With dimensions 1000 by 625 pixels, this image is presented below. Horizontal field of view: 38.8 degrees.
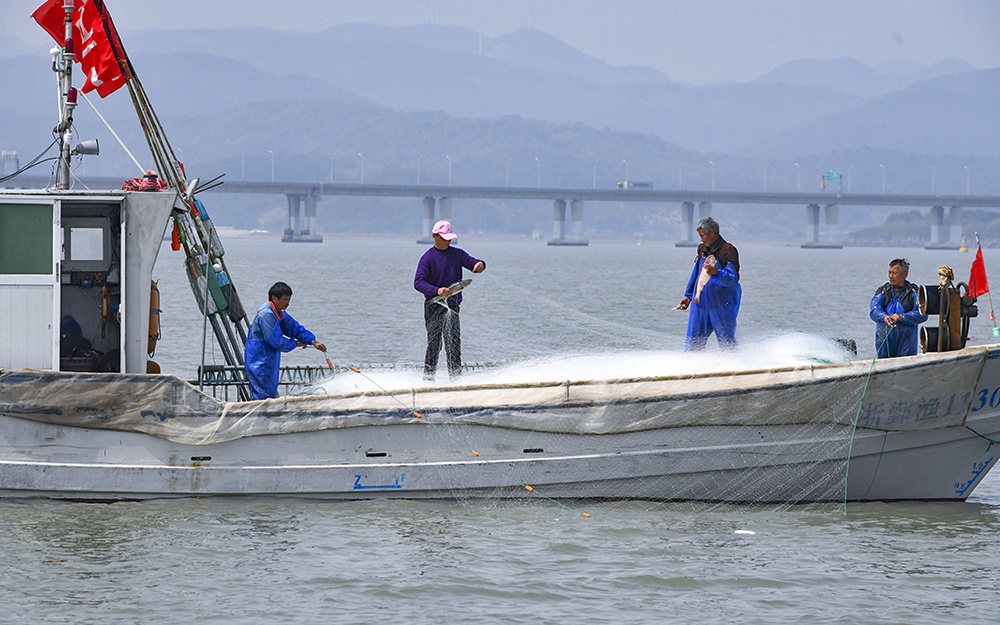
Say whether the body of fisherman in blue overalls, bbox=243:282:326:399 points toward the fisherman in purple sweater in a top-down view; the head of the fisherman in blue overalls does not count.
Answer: yes

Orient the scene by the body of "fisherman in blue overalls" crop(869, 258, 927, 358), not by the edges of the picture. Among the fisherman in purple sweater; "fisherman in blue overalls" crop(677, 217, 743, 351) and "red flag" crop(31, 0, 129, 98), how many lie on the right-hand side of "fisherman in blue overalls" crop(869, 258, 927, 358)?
3

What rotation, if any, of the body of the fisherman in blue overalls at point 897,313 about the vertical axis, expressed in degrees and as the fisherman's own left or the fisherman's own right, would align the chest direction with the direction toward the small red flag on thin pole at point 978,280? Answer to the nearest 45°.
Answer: approximately 90° to the fisherman's own left

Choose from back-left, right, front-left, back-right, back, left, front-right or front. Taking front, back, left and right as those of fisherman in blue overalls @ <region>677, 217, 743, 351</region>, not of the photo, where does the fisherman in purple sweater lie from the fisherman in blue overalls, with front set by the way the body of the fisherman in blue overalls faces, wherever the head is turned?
front-right

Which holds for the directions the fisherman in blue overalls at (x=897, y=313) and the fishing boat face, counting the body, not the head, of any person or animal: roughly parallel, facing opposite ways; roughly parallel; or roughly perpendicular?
roughly perpendicular

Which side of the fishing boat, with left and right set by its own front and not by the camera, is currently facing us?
right

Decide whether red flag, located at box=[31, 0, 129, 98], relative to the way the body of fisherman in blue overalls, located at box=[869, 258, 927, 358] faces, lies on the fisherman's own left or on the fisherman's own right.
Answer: on the fisherman's own right

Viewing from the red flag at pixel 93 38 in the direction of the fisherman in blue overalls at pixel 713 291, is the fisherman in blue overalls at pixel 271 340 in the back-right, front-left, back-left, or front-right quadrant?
front-right

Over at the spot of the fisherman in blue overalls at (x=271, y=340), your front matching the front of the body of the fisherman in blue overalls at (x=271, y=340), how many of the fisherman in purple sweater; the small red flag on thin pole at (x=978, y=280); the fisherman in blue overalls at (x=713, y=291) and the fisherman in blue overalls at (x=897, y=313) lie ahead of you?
4

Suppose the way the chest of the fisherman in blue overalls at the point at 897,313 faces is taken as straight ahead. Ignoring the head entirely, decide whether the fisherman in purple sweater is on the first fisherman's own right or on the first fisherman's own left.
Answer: on the first fisherman's own right

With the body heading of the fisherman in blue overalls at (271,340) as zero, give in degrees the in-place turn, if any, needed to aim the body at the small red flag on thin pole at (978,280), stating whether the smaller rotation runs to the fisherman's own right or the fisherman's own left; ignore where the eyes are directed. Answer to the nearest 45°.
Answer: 0° — they already face it

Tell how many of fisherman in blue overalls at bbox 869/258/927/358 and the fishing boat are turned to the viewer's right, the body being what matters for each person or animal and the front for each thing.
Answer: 1

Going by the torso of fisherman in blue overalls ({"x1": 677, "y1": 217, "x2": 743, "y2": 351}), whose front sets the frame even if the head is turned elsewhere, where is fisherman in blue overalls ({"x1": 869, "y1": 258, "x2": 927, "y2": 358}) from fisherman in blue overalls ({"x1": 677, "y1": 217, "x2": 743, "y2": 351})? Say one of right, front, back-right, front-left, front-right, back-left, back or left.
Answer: back-left

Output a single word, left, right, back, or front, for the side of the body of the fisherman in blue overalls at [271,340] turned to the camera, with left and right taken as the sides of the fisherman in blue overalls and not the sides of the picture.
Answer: right

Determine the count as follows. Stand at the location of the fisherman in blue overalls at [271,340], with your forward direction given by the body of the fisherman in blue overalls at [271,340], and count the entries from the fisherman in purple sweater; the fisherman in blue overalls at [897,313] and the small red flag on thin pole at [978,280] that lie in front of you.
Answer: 3

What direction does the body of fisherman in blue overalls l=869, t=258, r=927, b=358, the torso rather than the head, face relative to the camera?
toward the camera
